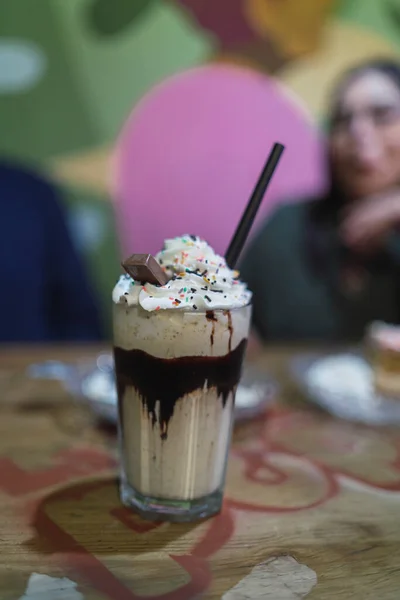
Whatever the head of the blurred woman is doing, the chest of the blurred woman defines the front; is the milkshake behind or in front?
in front

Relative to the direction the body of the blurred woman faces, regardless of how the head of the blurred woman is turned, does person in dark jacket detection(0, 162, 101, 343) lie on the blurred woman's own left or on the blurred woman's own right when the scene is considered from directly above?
on the blurred woman's own right

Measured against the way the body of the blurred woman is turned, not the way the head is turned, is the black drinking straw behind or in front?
in front

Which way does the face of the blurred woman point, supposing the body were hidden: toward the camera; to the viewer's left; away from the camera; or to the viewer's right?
toward the camera

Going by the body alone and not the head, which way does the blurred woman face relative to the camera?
toward the camera

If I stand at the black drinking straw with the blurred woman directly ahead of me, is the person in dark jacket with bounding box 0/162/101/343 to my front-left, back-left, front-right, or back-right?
front-left

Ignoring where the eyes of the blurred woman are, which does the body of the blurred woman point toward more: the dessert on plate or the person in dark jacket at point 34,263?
the dessert on plate

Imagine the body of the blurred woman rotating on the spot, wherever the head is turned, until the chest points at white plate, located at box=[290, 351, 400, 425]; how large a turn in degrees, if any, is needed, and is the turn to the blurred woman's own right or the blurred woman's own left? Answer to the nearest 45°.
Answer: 0° — they already face it

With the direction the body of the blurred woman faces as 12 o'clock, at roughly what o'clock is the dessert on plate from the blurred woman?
The dessert on plate is roughly at 12 o'clock from the blurred woman.
